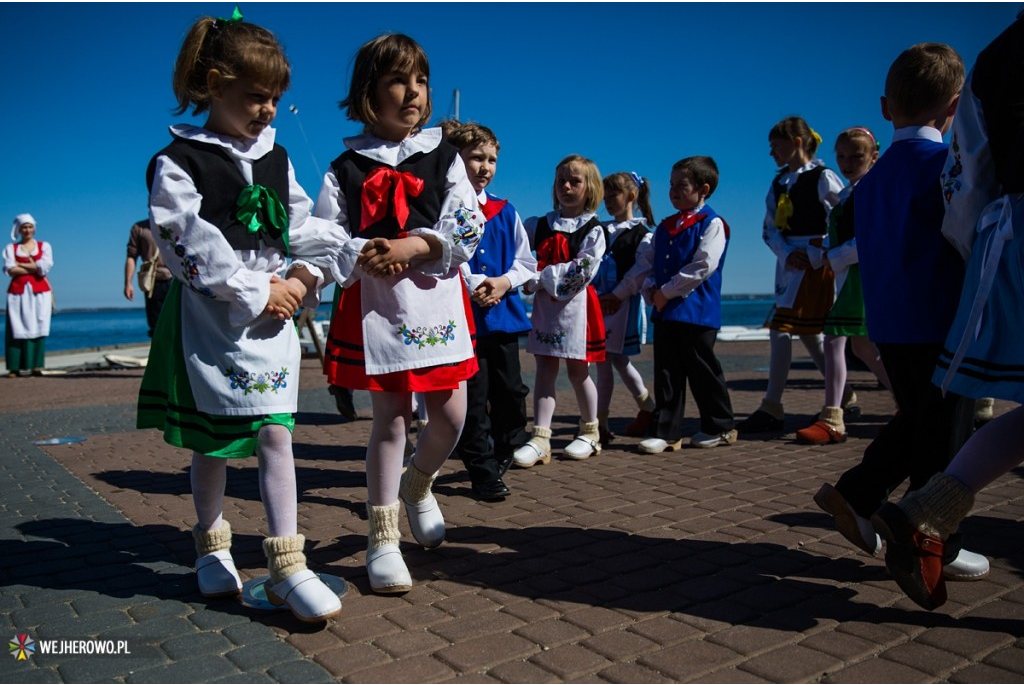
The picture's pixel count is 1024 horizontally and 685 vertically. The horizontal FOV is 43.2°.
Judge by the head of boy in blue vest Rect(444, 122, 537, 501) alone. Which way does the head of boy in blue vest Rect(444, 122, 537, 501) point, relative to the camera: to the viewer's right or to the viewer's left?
to the viewer's right

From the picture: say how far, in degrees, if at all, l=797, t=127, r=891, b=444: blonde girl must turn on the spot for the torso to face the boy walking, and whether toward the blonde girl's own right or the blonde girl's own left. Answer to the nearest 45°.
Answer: approximately 90° to the blonde girl's own left

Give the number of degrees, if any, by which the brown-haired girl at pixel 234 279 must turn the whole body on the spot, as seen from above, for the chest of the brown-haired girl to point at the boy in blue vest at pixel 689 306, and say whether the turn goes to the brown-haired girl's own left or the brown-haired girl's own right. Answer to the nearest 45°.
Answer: approximately 90° to the brown-haired girl's own left

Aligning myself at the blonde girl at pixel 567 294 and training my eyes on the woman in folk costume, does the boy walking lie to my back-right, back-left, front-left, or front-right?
back-left

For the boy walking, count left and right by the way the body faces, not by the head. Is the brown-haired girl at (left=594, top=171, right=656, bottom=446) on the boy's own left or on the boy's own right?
on the boy's own left

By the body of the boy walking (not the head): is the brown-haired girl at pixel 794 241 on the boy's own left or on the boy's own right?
on the boy's own left

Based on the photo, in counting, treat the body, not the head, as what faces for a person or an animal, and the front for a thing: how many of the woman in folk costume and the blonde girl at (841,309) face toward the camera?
1

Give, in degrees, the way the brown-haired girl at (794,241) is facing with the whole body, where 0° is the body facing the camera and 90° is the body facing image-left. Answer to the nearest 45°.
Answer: approximately 45°

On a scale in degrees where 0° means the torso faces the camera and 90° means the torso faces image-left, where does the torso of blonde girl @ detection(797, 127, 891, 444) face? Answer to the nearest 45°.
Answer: approximately 90°

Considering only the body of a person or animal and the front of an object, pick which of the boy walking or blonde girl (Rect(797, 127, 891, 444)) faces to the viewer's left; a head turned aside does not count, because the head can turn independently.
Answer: the blonde girl

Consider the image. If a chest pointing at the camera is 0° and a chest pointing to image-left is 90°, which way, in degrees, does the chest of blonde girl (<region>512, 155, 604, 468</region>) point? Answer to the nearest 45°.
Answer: approximately 45°
